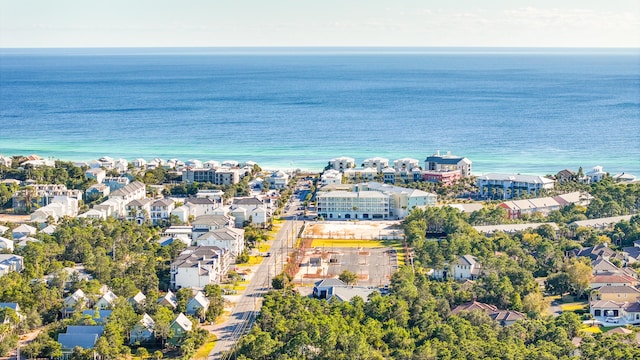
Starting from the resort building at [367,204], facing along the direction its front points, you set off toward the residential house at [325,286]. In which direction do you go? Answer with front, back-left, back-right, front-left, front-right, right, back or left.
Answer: front

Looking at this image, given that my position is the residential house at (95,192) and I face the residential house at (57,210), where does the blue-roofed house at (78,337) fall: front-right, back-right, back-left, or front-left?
front-left

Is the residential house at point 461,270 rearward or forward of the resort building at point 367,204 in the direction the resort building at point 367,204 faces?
forward

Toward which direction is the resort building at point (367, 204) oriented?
toward the camera

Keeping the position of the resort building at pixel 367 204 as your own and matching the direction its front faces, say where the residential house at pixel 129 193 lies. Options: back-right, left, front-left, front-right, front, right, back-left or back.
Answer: right

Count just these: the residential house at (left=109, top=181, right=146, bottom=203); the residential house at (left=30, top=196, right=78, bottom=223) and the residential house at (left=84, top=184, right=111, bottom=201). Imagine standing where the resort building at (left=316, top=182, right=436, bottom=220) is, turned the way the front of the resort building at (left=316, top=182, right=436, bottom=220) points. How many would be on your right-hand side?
3

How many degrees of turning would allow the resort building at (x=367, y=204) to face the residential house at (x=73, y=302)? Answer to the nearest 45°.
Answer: approximately 45° to its right

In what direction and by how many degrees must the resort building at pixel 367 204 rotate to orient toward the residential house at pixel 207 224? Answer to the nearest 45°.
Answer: approximately 45° to its right

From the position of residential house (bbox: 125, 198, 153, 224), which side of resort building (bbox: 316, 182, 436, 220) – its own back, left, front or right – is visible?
right

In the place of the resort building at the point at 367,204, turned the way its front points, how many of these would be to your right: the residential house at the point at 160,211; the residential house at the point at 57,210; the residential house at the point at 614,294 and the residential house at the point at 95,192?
3

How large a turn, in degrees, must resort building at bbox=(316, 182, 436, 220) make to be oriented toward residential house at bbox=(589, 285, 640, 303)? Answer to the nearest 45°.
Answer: approximately 45° to its left

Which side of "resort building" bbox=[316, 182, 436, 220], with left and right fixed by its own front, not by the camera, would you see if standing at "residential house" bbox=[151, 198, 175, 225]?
right

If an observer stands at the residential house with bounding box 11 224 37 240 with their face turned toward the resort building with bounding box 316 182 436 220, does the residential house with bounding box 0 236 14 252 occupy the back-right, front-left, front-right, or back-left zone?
back-right

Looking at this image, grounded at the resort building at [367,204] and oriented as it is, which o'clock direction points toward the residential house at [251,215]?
The residential house is roughly at 2 o'clock from the resort building.

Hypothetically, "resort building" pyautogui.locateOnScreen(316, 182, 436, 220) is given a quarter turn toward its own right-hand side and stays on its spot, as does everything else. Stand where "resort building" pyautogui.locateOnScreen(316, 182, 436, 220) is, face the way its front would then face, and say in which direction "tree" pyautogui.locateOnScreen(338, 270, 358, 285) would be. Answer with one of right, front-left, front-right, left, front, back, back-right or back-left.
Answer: left

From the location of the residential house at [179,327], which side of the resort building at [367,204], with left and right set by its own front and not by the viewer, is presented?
front

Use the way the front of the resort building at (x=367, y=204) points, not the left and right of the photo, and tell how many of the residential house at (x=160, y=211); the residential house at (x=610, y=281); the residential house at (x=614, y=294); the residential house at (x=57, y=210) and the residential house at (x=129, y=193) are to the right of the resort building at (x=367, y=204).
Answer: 3

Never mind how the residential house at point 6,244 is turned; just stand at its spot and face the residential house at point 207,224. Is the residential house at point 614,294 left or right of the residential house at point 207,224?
right
